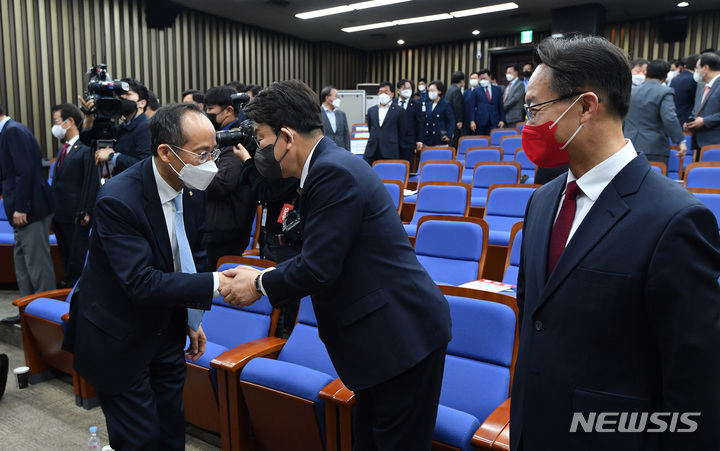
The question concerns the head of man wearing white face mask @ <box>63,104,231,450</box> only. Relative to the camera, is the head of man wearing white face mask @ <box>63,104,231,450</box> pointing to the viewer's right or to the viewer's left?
to the viewer's right

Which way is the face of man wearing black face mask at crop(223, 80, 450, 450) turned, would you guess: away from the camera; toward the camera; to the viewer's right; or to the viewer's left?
to the viewer's left

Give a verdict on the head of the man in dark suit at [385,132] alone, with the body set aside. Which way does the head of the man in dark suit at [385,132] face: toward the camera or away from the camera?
toward the camera

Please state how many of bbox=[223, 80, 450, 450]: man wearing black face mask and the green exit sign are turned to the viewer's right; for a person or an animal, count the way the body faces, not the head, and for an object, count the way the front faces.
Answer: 0

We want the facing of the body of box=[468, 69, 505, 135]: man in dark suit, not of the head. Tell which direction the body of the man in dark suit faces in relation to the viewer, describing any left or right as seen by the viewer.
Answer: facing the viewer

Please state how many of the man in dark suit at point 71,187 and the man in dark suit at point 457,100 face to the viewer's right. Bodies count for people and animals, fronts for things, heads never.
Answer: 1

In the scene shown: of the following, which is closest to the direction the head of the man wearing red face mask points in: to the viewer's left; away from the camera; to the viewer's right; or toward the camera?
to the viewer's left

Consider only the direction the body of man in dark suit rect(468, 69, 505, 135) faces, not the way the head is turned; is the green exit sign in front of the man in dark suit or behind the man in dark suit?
behind

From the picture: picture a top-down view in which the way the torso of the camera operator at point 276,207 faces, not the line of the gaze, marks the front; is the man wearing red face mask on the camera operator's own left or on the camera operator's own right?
on the camera operator's own left

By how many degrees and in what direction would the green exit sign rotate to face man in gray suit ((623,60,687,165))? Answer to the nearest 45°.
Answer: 0° — it already faces them

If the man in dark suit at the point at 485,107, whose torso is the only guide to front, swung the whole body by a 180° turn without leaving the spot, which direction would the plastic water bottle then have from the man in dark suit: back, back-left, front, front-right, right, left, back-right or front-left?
back

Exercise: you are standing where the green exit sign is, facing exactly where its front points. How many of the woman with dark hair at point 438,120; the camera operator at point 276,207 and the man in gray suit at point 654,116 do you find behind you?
0

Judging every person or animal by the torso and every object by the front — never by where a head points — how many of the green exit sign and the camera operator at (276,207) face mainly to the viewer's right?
0

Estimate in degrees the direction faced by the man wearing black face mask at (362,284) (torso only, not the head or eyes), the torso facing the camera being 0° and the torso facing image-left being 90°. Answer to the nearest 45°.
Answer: approximately 90°

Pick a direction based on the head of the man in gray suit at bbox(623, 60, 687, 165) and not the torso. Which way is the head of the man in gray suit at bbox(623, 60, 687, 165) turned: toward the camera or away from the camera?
away from the camera
